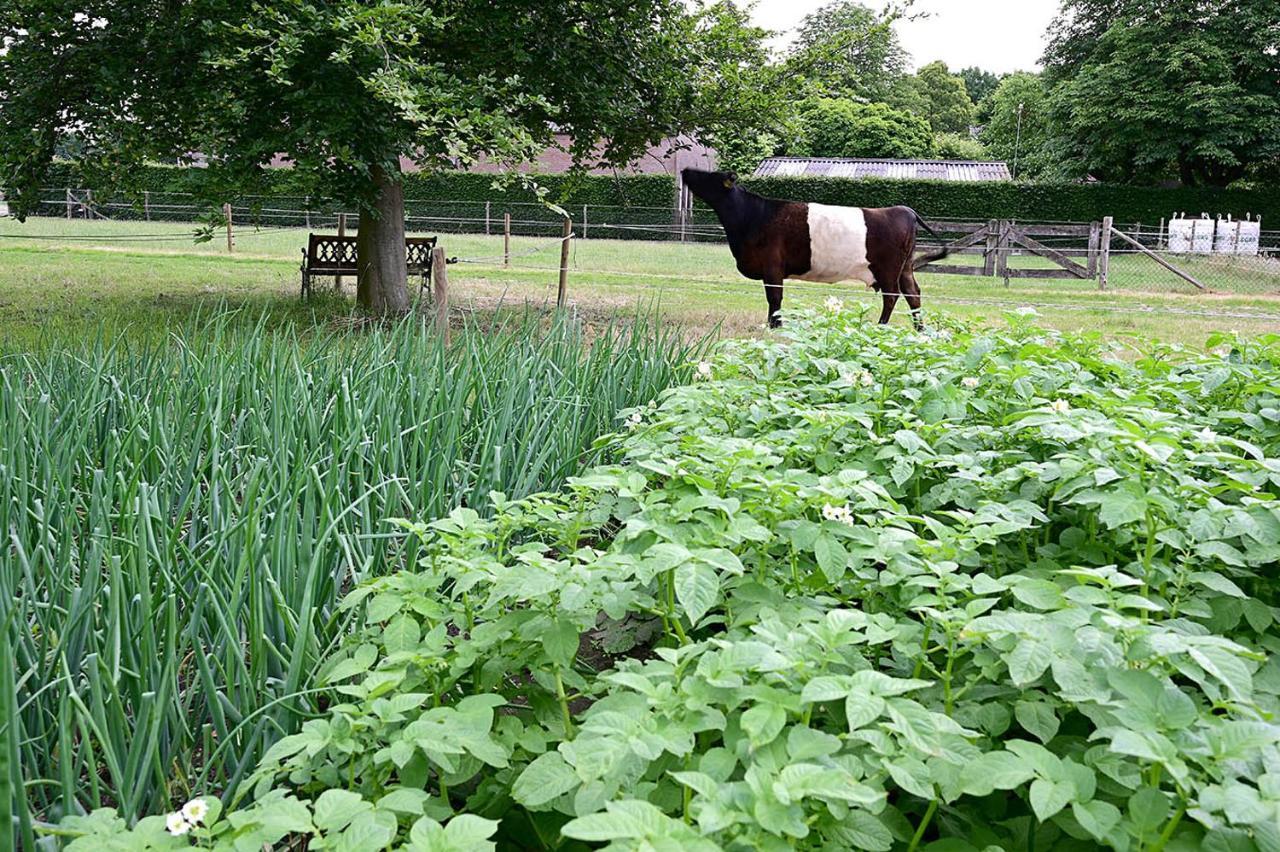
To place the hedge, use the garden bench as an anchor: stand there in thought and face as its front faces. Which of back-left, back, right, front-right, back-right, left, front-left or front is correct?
back-left

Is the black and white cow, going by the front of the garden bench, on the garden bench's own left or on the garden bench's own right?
on the garden bench's own left

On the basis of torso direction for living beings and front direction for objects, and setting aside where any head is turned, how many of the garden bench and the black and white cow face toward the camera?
1

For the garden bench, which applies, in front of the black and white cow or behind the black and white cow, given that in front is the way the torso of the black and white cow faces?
in front

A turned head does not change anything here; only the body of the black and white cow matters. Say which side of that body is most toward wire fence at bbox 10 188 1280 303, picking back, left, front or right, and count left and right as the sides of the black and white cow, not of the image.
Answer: right

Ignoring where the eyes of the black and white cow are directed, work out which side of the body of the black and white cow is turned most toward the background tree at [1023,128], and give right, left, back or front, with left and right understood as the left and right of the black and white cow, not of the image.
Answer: right

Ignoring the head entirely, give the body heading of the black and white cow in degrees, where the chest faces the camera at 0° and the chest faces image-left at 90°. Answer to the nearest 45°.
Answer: approximately 90°

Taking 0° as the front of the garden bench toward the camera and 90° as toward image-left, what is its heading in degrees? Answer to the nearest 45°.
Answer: approximately 0°

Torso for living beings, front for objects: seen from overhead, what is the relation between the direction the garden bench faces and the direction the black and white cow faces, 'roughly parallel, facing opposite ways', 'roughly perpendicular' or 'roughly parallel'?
roughly perpendicular

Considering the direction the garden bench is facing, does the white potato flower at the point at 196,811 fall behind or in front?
in front

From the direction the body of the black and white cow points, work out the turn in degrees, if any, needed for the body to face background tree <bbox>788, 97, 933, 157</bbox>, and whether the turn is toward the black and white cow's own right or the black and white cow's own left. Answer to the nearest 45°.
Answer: approximately 90° to the black and white cow's own right

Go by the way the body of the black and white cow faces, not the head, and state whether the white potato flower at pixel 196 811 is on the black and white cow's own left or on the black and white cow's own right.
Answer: on the black and white cow's own left
